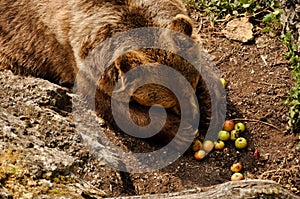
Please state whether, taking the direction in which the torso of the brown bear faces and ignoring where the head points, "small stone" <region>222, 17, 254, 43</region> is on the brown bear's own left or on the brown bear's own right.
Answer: on the brown bear's own left

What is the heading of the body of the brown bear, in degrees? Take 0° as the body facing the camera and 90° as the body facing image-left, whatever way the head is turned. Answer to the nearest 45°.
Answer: approximately 315°

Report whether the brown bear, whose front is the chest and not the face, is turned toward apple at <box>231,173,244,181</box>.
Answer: yes

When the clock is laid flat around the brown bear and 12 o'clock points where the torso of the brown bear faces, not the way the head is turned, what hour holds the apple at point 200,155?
The apple is roughly at 12 o'clock from the brown bear.

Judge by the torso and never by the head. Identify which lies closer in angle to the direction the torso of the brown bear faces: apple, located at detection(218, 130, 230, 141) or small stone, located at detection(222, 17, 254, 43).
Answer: the apple

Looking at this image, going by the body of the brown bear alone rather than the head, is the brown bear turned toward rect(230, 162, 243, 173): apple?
yes
